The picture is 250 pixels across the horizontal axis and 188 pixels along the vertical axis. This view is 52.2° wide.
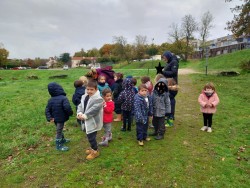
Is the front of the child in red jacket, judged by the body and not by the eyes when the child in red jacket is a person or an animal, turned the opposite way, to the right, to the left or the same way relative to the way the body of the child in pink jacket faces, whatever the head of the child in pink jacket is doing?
the same way

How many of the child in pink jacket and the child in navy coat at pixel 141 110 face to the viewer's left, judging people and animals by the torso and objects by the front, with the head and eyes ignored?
0

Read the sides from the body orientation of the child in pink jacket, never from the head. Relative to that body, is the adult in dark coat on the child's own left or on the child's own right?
on the child's own right

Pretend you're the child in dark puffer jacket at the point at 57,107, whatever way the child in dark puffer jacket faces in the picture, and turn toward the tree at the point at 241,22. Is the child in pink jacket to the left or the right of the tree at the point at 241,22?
right

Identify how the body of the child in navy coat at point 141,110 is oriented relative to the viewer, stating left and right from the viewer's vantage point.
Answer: facing the viewer and to the right of the viewer

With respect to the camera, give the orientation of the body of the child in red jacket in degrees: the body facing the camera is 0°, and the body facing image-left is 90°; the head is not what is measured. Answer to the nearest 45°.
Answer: approximately 45°

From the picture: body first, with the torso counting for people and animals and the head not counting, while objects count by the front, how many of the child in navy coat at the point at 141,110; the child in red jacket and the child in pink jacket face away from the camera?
0

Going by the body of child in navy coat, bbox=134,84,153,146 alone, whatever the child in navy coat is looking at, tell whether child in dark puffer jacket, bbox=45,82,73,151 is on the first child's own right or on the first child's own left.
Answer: on the first child's own right

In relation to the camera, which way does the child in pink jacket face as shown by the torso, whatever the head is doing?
toward the camera

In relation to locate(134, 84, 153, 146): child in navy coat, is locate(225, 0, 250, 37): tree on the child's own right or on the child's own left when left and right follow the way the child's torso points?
on the child's own left

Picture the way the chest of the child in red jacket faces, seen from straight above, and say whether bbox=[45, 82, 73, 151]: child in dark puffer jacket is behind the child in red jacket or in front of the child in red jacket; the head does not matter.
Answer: in front

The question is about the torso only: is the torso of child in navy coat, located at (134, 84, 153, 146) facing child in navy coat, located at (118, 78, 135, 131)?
no

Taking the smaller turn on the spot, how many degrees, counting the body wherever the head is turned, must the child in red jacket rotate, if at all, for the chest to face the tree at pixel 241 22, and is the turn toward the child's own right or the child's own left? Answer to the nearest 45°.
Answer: approximately 180°

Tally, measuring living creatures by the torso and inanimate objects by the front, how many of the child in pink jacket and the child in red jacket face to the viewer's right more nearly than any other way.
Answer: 0
